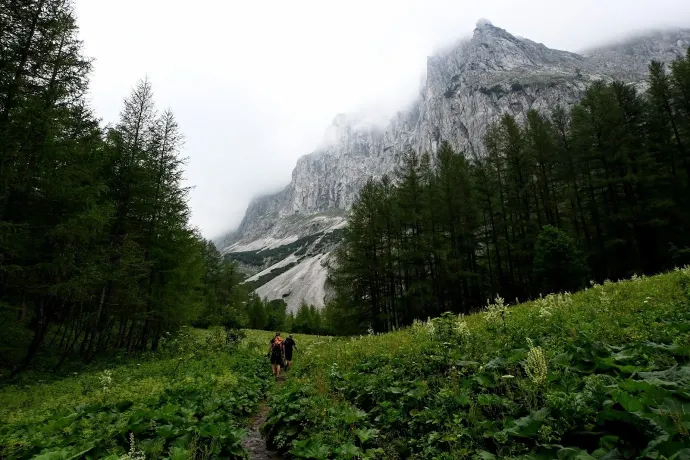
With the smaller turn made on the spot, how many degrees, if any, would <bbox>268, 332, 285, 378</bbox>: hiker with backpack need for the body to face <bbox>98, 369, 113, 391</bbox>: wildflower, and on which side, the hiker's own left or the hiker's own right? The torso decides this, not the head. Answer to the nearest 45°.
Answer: approximately 135° to the hiker's own left

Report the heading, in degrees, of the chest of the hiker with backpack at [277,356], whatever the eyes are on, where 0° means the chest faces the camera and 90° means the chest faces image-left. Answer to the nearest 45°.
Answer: approximately 180°
